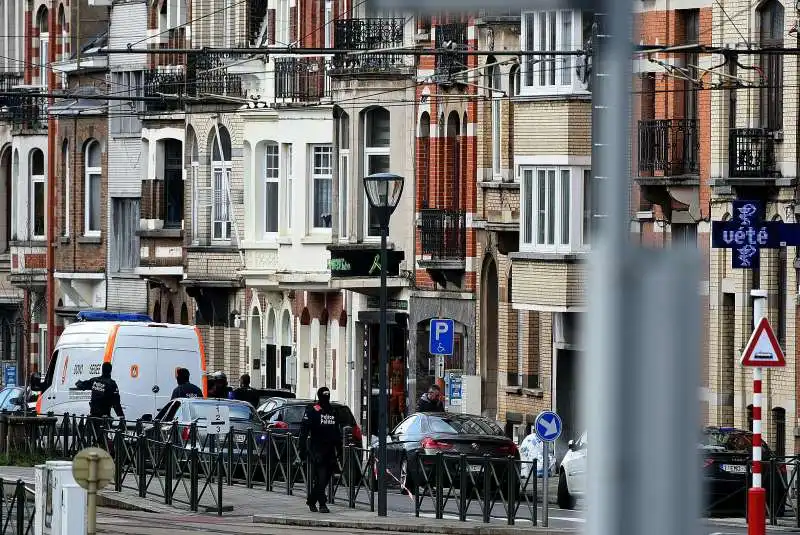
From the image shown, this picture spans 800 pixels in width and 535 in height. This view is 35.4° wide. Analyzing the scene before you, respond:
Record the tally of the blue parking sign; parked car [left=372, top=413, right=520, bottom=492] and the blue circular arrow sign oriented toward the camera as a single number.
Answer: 2

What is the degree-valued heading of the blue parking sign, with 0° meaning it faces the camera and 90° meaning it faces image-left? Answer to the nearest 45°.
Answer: approximately 0°

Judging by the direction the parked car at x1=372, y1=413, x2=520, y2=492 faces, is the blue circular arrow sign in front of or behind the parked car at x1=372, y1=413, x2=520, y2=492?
behind

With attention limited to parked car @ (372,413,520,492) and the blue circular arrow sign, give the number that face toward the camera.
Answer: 1

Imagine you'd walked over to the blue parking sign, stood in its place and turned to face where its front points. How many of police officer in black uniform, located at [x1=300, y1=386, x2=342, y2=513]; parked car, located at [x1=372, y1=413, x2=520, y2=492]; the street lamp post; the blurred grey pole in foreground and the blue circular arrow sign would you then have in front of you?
5

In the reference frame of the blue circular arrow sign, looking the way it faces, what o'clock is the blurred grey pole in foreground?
The blurred grey pole in foreground is roughly at 12 o'clock from the blue circular arrow sign.

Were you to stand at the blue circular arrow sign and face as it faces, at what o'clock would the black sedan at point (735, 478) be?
The black sedan is roughly at 8 o'clock from the blue circular arrow sign.

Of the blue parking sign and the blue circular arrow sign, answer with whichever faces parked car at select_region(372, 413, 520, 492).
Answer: the blue parking sign

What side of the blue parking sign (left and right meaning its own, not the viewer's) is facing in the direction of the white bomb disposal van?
right

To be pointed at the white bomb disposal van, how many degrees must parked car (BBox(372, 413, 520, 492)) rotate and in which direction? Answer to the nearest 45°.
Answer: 0° — it already faces it
